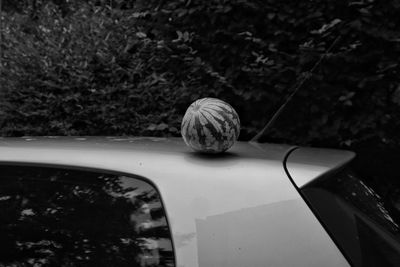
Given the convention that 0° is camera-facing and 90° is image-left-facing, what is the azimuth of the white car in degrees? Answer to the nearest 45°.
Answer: approximately 90°
